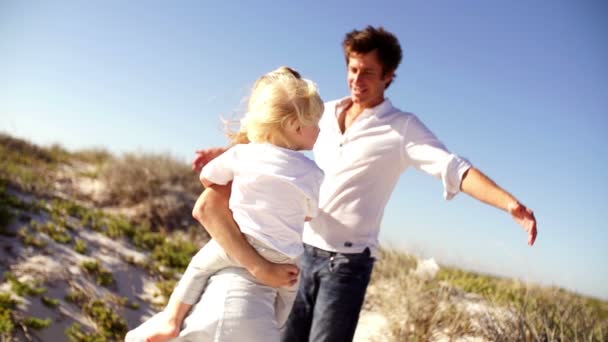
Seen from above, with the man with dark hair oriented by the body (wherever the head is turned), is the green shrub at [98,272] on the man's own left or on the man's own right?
on the man's own right

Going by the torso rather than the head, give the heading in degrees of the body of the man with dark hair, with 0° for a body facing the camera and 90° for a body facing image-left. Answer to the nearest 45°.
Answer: approximately 45°

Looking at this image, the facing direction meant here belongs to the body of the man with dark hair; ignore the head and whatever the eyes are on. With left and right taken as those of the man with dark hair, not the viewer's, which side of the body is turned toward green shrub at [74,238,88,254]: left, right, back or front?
right

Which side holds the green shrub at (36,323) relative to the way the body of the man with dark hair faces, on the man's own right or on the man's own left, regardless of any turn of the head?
on the man's own right
